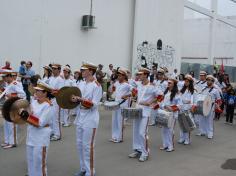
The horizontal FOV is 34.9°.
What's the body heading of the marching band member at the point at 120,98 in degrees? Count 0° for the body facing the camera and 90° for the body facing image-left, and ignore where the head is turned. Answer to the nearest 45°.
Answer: approximately 45°

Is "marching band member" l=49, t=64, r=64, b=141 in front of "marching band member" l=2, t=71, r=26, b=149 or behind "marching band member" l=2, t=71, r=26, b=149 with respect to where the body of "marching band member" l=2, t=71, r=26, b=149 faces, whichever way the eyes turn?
behind

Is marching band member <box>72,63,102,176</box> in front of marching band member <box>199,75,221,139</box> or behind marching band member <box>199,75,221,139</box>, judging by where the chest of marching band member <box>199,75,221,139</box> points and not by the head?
in front

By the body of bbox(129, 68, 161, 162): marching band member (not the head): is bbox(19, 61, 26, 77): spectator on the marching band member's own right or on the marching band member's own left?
on the marching band member's own right

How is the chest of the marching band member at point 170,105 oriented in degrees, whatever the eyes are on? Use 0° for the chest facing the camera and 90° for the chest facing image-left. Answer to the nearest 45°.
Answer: approximately 45°

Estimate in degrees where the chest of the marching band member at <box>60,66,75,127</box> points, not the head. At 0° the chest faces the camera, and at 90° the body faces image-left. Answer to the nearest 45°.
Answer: approximately 45°

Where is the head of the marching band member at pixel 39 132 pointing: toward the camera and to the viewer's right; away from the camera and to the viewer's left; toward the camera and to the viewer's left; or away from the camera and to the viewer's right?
toward the camera and to the viewer's left

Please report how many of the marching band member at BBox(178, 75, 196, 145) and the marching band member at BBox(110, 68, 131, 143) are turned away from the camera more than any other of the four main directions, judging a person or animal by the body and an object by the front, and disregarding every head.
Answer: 0

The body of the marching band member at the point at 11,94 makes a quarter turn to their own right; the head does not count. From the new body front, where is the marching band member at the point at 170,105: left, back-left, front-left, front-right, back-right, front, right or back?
back-right

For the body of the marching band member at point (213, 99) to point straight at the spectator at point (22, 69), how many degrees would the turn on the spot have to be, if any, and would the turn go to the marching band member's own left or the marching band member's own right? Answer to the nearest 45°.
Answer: approximately 45° to the marching band member's own right

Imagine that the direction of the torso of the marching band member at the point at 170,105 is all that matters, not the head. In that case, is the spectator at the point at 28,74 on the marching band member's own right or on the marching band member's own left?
on the marching band member's own right

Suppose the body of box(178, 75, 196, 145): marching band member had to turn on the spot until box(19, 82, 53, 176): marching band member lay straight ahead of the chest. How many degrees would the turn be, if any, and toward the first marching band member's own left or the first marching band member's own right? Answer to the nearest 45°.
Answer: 0° — they already face them
